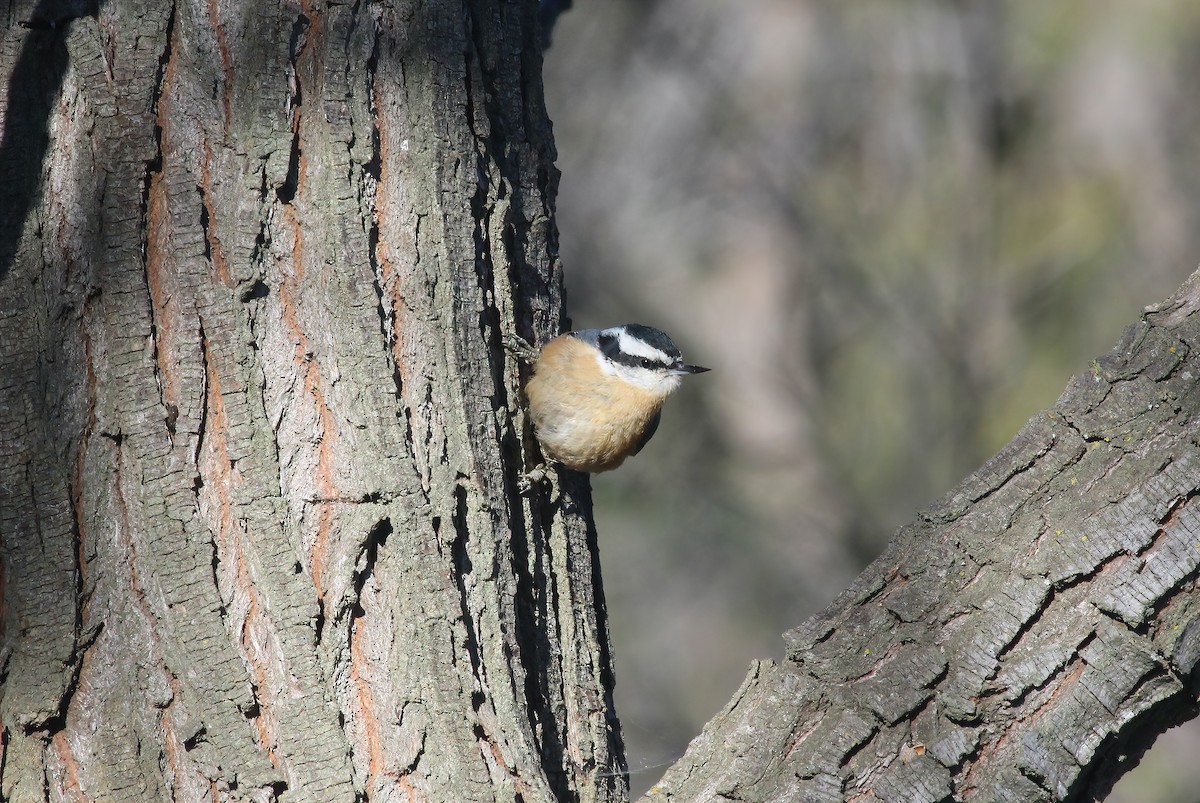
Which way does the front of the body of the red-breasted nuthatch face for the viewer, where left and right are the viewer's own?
facing the viewer and to the right of the viewer
